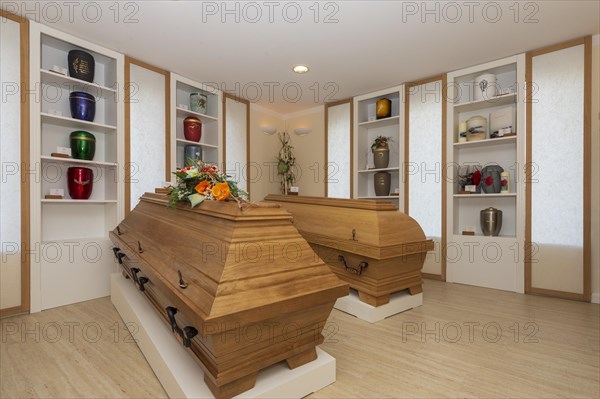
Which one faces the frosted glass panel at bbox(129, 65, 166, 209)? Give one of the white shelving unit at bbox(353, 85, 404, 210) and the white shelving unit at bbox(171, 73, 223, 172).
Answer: the white shelving unit at bbox(353, 85, 404, 210)

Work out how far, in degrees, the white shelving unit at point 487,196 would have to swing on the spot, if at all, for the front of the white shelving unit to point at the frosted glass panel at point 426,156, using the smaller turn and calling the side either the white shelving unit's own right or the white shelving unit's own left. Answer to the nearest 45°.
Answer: approximately 45° to the white shelving unit's own right

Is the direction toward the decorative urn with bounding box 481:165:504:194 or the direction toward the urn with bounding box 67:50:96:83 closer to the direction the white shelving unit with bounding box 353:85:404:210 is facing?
the urn with bounding box 67:50:96:83

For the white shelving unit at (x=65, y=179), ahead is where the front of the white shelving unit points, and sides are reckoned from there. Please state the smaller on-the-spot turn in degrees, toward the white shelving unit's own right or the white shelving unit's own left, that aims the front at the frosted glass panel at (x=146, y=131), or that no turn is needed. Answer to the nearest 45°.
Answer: approximately 45° to the white shelving unit's own left

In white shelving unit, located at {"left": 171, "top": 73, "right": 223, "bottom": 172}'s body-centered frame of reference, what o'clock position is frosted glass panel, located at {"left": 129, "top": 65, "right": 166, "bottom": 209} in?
The frosted glass panel is roughly at 3 o'clock from the white shelving unit.

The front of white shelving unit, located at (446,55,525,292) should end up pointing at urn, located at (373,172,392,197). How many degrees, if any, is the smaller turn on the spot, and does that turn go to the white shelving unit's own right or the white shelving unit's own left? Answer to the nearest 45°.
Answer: approximately 45° to the white shelving unit's own right

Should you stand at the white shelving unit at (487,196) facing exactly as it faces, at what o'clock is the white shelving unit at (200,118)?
the white shelving unit at (200,118) is roughly at 1 o'clock from the white shelving unit at (487,196).

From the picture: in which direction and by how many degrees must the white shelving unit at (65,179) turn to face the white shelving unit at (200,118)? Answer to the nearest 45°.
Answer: approximately 45° to its left

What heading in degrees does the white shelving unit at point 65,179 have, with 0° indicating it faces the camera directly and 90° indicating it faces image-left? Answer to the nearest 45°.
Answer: approximately 315°
